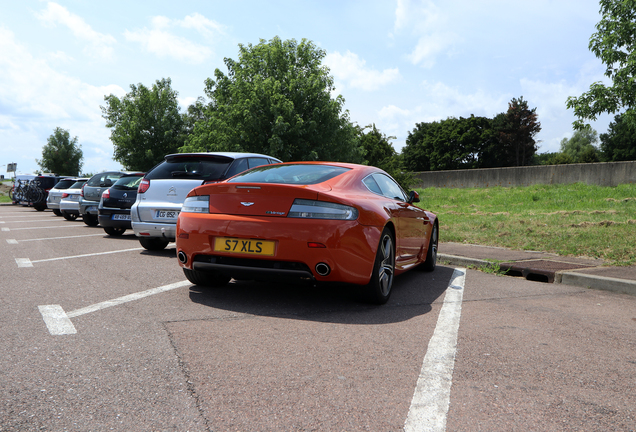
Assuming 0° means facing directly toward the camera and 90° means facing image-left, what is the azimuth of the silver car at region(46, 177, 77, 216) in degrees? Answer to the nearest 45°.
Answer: approximately 225°

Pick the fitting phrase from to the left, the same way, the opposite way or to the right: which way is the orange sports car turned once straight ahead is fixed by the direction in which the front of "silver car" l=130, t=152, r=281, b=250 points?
the same way

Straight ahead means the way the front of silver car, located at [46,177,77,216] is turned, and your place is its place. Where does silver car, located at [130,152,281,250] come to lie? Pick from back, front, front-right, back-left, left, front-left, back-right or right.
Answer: back-right

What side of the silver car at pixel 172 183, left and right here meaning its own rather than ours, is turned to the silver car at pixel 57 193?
left

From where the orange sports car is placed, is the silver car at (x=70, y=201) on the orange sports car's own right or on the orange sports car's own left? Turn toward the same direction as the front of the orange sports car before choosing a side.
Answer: on the orange sports car's own left

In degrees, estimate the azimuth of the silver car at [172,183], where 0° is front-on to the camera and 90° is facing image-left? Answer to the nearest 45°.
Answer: approximately 225°

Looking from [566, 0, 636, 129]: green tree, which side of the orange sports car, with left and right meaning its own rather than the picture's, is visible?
front

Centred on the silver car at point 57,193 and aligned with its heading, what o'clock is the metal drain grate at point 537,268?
The metal drain grate is roughly at 4 o'clock from the silver car.

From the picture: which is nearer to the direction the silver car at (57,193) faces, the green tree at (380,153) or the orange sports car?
the green tree

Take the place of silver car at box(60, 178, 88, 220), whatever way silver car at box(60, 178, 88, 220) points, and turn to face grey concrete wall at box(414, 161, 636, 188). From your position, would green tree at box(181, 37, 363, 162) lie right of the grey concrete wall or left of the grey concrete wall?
left

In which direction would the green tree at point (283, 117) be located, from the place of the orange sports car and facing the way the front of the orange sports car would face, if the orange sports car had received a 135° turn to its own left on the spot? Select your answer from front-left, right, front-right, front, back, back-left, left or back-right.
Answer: right

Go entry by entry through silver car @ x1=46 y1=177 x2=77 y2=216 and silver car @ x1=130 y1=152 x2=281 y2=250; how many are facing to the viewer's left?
0

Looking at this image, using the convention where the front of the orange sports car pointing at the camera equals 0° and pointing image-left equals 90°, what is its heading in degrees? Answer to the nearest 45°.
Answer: approximately 225°

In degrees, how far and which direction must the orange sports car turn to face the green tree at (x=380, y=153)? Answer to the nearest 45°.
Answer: approximately 45° to its left
